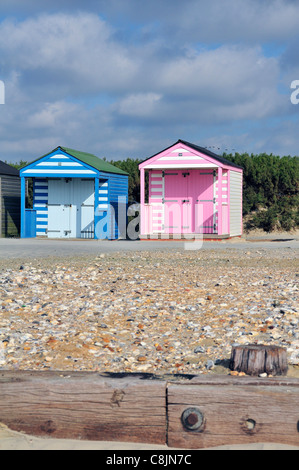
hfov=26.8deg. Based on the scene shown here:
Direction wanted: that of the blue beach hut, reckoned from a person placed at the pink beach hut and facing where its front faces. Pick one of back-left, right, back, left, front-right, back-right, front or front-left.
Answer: right

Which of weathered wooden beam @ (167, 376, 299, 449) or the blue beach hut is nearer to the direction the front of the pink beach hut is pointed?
the weathered wooden beam

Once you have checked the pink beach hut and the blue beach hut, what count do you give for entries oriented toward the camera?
2

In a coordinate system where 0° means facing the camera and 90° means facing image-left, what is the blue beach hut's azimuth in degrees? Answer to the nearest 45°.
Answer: approximately 0°

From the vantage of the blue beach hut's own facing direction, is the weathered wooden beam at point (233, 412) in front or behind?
in front

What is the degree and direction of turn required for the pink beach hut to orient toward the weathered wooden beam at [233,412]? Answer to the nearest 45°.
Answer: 0° — it already faces it

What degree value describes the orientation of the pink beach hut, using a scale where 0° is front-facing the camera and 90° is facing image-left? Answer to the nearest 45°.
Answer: approximately 0°

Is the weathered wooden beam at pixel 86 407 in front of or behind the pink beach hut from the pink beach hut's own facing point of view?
in front
